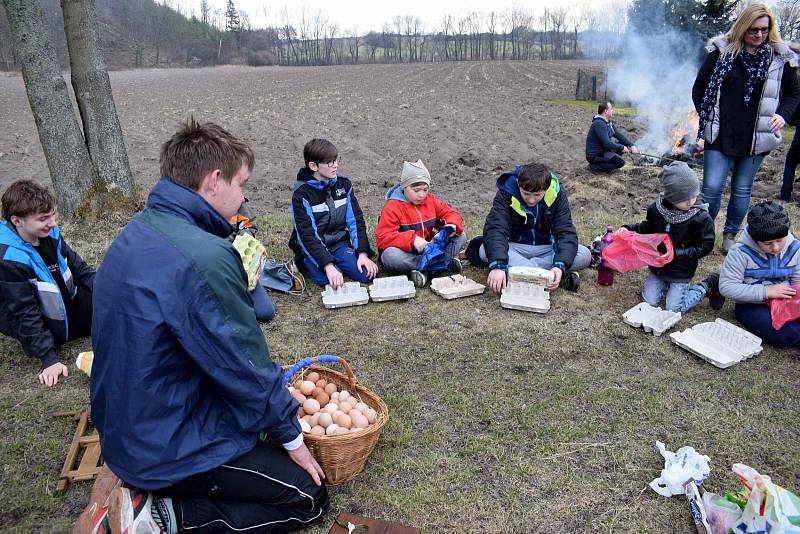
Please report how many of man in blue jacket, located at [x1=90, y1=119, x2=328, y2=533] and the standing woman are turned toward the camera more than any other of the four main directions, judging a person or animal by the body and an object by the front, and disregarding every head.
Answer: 1

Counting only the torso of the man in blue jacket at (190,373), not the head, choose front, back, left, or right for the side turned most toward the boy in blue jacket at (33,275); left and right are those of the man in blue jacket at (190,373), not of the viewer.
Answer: left

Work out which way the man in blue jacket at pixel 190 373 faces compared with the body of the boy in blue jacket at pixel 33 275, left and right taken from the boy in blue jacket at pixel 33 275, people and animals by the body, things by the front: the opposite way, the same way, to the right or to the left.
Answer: to the left

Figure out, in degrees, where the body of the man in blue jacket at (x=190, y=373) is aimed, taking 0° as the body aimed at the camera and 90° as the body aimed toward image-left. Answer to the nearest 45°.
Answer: approximately 225°

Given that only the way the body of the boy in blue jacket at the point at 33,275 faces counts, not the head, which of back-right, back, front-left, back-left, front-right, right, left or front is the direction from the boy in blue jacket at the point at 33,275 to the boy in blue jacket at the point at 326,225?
front-left

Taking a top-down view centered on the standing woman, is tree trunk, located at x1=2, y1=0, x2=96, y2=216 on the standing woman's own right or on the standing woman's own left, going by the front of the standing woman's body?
on the standing woman's own right

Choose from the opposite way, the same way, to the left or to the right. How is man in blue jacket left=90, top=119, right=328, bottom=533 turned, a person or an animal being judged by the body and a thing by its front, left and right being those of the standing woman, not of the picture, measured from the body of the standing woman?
the opposite way

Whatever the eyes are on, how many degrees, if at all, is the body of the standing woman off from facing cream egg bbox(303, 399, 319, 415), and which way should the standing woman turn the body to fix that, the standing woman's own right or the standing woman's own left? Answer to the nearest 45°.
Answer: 0° — they already face it
